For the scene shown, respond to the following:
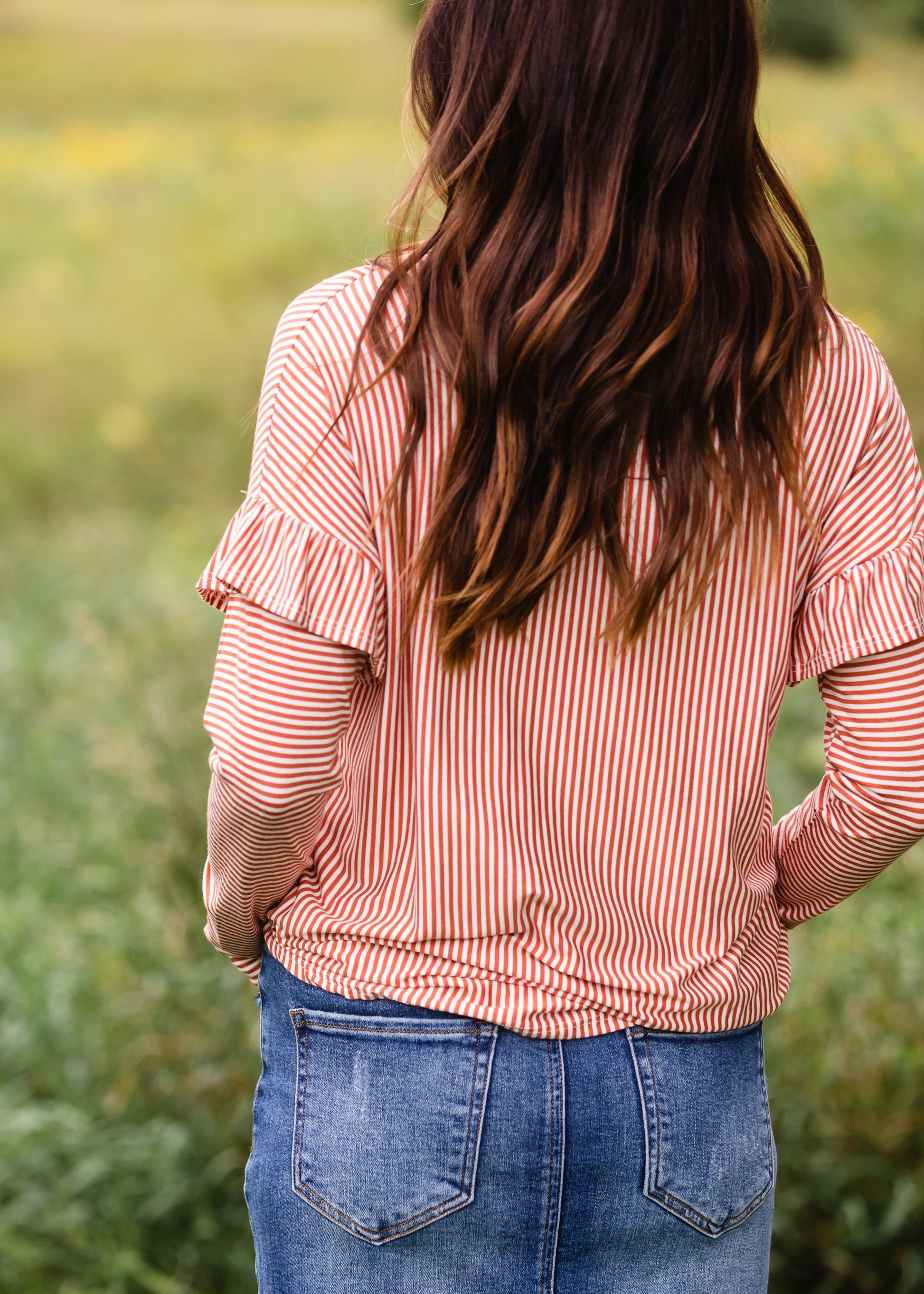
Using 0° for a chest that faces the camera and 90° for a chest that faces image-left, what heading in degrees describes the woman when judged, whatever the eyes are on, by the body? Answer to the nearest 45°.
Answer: approximately 180°

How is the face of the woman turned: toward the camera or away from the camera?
away from the camera
